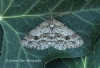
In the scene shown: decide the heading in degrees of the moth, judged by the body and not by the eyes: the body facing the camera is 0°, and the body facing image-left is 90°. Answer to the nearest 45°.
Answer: approximately 180°
